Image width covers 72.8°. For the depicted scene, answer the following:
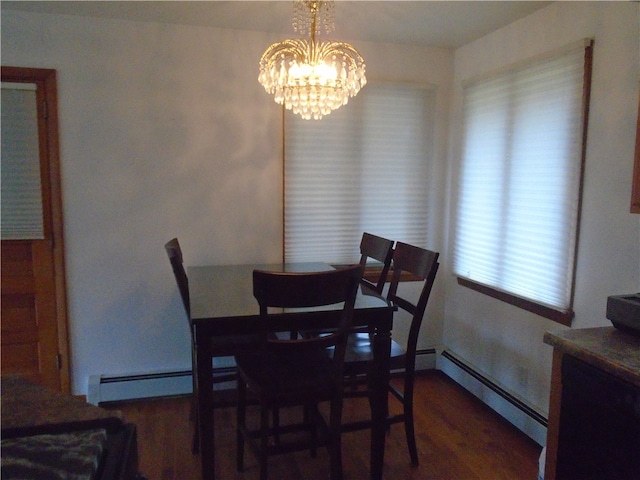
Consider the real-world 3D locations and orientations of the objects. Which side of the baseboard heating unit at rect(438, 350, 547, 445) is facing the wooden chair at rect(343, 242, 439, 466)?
front

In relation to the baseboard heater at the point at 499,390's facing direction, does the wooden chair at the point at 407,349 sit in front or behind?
in front

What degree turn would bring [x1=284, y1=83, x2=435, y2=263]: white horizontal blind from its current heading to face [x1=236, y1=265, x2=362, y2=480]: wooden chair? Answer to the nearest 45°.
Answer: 0° — it already faces it

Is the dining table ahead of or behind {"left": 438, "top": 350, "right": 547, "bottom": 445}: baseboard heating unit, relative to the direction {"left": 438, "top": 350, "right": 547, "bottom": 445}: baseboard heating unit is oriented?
ahead

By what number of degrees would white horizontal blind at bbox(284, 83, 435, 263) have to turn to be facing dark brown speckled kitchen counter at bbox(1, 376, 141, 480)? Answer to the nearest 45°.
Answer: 0° — it already faces it

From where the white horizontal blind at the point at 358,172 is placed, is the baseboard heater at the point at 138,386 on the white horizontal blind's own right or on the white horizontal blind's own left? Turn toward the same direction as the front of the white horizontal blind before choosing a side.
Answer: on the white horizontal blind's own right

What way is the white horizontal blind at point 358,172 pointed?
toward the camera

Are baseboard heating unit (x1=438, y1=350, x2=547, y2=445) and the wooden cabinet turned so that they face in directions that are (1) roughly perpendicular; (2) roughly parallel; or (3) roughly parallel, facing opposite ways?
roughly parallel

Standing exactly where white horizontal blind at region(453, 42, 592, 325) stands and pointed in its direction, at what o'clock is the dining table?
The dining table is roughly at 12 o'clock from the white horizontal blind.

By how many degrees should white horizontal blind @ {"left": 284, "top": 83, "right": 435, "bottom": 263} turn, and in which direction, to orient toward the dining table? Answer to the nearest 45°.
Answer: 0° — it already faces it

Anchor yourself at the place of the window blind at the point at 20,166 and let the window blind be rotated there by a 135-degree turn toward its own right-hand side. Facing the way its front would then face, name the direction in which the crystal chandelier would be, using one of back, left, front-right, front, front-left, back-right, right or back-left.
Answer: back

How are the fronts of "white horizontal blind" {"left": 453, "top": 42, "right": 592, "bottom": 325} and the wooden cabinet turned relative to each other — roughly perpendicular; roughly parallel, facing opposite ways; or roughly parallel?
roughly parallel

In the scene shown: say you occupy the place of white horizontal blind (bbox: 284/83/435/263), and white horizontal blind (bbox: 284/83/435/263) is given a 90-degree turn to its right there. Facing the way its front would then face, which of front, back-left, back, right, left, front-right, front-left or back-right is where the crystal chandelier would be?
left
